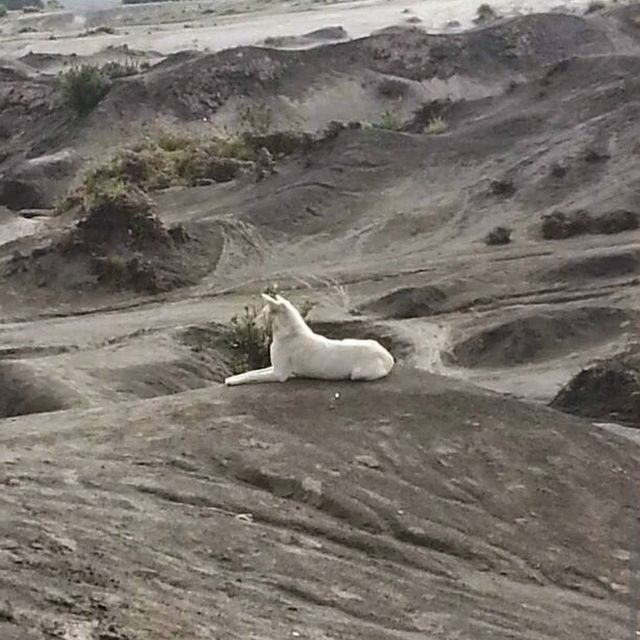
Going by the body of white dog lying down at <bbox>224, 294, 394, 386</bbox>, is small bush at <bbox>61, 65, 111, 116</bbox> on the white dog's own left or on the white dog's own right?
on the white dog's own right

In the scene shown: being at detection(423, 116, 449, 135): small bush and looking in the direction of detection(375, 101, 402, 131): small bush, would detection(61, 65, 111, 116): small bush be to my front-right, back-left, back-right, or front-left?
front-left

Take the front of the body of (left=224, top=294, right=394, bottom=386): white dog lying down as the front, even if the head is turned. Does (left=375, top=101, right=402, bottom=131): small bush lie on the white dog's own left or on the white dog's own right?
on the white dog's own right

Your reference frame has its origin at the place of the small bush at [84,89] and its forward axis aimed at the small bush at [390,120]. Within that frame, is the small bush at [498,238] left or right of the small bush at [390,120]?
right

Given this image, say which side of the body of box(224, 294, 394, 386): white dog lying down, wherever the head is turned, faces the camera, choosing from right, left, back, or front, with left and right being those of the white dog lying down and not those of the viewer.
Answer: left

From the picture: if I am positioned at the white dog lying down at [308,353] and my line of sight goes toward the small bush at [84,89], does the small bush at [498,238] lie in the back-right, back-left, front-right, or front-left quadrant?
front-right

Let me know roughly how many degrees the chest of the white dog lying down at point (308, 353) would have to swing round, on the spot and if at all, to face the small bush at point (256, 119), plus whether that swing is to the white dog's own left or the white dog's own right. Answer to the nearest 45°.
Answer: approximately 90° to the white dog's own right

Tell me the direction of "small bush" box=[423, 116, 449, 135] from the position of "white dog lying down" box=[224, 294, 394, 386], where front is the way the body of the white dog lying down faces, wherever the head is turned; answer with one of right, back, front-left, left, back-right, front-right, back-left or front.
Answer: right
